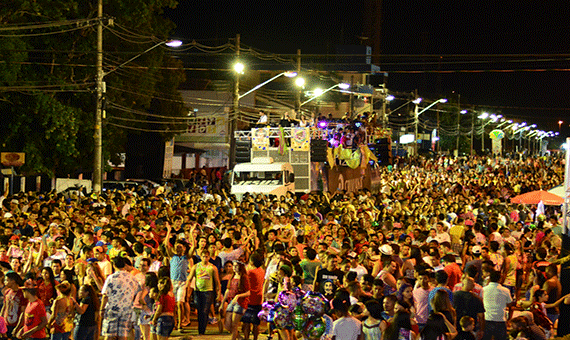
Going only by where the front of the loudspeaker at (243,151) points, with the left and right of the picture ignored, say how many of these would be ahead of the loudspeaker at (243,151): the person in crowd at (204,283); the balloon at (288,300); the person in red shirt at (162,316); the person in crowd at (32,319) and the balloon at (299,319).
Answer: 5

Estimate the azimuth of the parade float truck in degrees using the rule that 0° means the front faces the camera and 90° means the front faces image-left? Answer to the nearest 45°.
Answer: approximately 45°

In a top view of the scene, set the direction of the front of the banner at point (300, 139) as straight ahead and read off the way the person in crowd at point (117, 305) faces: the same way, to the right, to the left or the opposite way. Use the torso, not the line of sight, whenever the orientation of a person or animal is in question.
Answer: the opposite way

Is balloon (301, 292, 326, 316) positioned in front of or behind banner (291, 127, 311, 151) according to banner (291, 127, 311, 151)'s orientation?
in front

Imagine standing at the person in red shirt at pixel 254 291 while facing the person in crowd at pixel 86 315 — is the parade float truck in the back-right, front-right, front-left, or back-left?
back-right

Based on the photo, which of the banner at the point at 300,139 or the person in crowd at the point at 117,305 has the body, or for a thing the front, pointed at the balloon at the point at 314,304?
the banner

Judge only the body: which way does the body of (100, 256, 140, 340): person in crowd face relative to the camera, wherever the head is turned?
away from the camera

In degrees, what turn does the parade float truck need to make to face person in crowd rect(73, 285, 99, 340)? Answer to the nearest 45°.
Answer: approximately 45° to its left

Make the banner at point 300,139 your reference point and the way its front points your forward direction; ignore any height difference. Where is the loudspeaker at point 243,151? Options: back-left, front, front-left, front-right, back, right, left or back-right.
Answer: right

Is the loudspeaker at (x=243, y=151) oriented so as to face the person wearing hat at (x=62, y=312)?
yes

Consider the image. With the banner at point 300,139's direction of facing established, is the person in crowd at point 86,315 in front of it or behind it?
in front

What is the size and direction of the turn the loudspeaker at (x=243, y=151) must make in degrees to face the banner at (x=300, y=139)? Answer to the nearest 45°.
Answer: approximately 90° to its left

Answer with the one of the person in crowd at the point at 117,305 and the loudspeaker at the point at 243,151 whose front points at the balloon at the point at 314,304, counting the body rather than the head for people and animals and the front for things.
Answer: the loudspeaker

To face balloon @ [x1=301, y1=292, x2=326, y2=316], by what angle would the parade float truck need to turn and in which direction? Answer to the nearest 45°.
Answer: approximately 45° to its left

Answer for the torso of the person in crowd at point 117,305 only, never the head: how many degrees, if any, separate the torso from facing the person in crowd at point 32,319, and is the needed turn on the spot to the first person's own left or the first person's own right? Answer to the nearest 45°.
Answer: approximately 90° to the first person's own left
